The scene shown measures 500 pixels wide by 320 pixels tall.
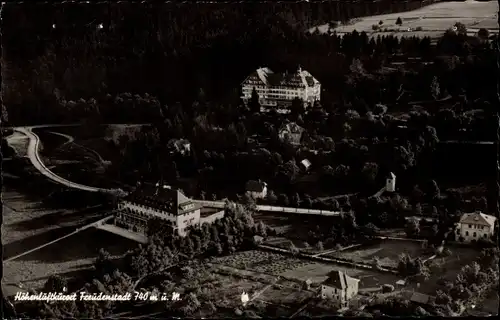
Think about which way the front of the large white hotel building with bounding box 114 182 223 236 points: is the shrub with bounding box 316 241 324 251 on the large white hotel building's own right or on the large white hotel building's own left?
on the large white hotel building's own left

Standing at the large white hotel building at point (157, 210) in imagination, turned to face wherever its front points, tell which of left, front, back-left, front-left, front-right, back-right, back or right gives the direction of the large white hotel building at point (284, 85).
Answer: back-left

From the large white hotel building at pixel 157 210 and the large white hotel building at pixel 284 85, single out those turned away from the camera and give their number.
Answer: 0

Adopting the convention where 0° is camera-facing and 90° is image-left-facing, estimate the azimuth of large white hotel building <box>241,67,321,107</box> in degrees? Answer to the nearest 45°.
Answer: approximately 0°

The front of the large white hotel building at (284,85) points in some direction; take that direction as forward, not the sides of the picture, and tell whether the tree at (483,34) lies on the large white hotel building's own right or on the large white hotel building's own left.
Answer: on the large white hotel building's own left

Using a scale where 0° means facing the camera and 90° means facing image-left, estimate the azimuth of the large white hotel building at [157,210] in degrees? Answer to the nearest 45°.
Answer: approximately 45°

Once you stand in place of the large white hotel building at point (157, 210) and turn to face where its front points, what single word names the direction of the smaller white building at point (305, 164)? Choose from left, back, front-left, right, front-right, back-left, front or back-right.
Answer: back-left

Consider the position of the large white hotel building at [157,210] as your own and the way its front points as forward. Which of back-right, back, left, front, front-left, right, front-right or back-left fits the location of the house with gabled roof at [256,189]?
back-left
